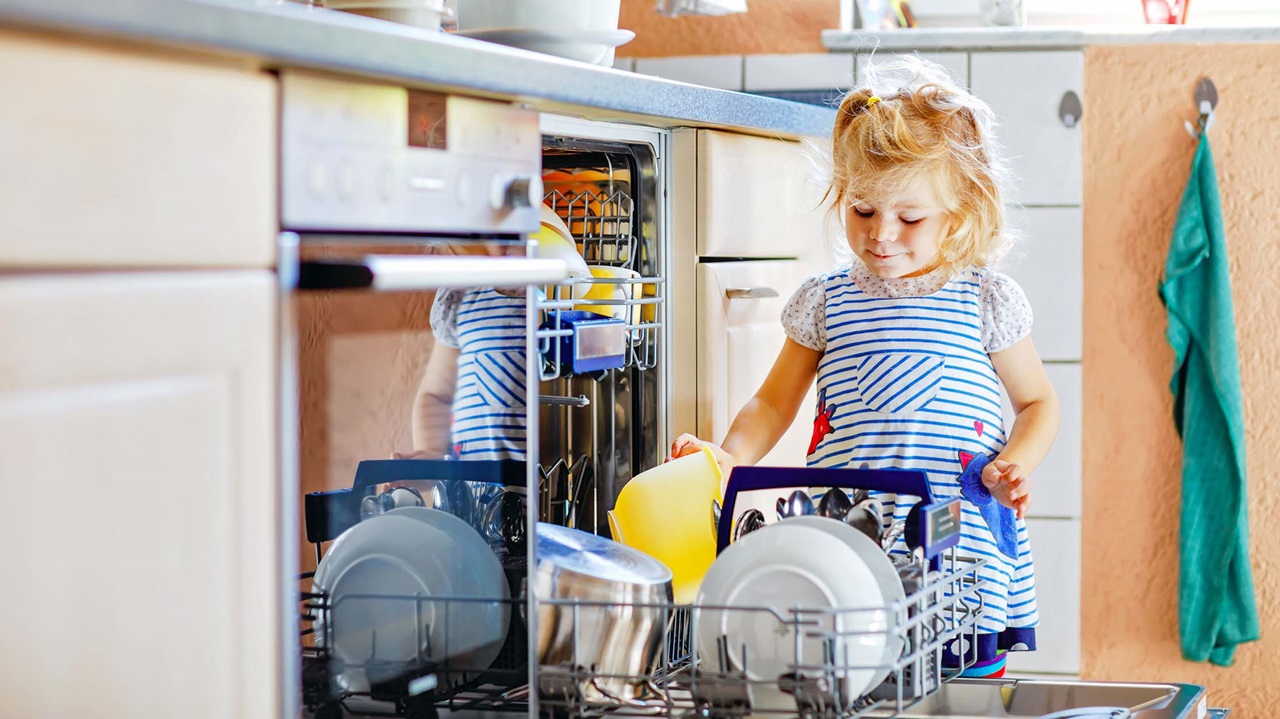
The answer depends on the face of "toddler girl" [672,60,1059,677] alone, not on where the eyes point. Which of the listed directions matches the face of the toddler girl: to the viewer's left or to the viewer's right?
to the viewer's left

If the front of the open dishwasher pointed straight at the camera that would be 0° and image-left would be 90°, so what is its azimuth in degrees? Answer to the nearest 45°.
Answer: approximately 315°

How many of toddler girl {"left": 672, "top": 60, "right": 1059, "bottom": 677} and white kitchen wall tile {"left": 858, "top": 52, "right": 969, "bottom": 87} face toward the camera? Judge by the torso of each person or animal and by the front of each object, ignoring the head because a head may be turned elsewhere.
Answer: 2

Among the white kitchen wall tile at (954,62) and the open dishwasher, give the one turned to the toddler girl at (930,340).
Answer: the white kitchen wall tile

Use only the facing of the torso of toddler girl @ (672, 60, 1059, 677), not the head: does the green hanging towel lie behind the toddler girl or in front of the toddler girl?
behind

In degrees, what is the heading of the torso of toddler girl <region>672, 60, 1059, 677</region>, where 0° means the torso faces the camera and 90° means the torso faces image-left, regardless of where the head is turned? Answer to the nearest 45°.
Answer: approximately 0°

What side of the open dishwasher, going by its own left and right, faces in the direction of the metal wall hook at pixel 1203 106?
left
